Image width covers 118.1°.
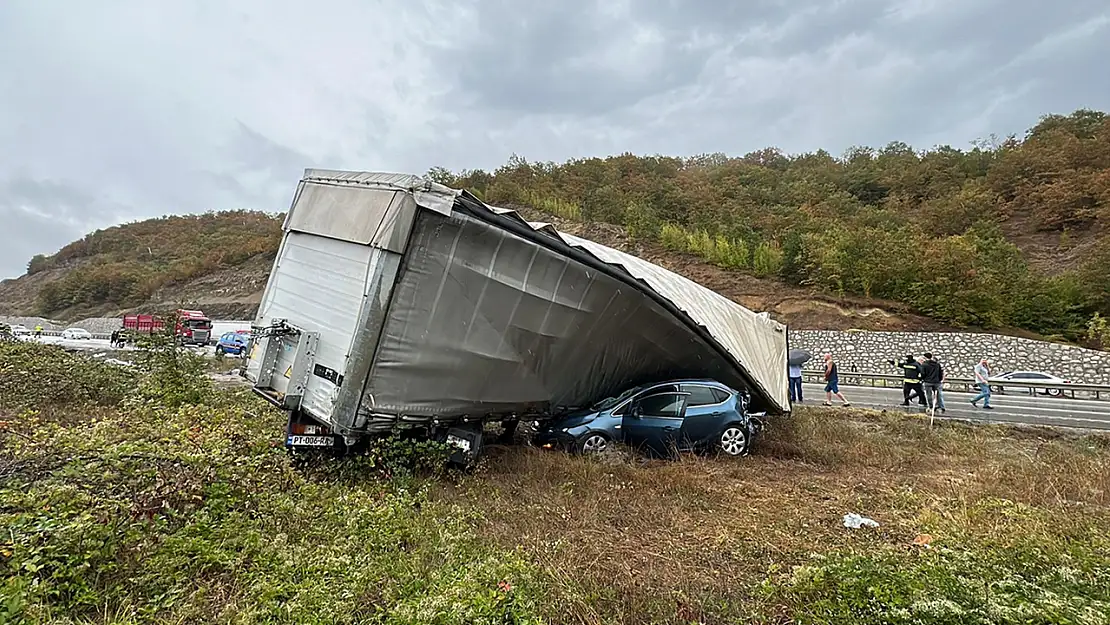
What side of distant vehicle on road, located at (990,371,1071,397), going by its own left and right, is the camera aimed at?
left

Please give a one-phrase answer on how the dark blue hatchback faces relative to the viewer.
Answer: facing to the left of the viewer

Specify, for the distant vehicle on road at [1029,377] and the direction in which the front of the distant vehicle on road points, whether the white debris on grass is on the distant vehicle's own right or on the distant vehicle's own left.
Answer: on the distant vehicle's own left

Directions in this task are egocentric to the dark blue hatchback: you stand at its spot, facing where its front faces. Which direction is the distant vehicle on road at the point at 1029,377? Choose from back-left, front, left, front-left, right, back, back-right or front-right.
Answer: back-right

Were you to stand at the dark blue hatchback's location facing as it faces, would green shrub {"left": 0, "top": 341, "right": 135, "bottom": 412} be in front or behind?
in front

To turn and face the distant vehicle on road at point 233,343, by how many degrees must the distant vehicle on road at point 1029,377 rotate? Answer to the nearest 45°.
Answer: approximately 45° to its left

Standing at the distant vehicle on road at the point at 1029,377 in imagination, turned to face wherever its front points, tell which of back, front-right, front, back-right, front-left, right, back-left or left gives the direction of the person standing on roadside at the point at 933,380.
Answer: left

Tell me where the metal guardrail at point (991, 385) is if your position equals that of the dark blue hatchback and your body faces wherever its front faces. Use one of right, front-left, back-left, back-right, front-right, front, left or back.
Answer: back-right

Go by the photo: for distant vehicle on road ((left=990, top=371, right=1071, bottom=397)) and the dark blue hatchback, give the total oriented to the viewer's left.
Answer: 2

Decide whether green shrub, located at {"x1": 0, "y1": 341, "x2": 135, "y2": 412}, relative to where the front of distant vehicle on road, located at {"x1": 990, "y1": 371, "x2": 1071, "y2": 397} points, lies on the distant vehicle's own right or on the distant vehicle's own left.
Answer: on the distant vehicle's own left
